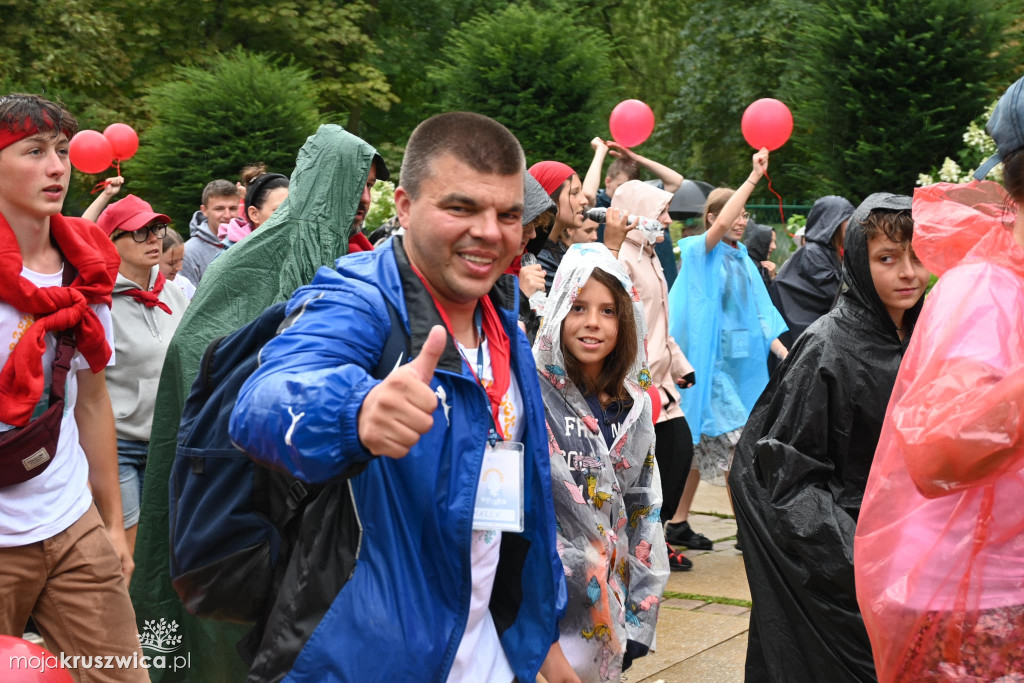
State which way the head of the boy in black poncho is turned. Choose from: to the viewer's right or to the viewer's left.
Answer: to the viewer's right

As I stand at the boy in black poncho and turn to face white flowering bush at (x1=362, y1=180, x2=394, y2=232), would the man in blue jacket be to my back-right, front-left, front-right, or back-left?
back-left

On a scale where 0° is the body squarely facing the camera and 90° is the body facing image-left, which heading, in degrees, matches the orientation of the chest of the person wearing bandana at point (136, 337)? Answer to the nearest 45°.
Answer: approximately 315°

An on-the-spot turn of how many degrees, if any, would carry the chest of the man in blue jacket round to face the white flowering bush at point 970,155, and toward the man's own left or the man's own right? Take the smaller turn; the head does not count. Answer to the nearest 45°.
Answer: approximately 90° to the man's own left

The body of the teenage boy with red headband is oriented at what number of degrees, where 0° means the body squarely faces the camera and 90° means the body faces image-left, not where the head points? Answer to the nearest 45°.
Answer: approximately 315°

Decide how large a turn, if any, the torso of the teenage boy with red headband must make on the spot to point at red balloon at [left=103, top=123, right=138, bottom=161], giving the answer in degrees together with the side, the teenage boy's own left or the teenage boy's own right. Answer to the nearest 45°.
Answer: approximately 135° to the teenage boy's own left
